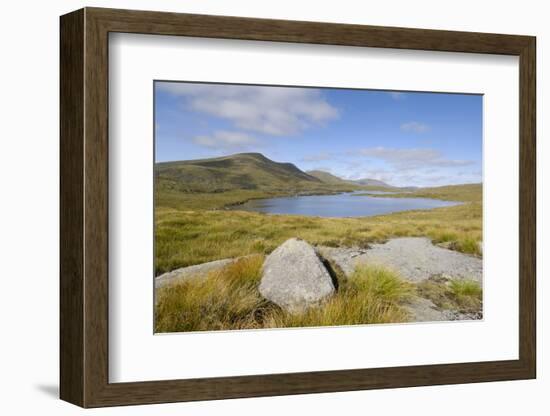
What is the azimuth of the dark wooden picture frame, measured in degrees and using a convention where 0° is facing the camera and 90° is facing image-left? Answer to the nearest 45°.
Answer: approximately 315°
